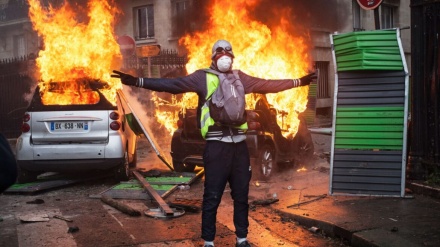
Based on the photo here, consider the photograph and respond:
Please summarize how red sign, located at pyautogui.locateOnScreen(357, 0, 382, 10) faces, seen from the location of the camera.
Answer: facing the viewer

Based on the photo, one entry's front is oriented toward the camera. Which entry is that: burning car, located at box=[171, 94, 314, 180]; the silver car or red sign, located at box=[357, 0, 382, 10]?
the red sign

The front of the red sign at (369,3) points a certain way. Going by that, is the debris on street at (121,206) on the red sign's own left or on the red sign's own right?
on the red sign's own right

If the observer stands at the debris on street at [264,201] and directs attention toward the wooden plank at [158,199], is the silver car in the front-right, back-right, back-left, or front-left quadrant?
front-right

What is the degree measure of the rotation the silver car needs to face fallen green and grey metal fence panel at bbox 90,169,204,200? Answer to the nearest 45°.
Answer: approximately 90° to its right

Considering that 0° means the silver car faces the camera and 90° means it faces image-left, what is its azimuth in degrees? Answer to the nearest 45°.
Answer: approximately 180°

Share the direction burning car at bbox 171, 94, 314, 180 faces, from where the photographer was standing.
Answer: facing away from the viewer and to the right of the viewer

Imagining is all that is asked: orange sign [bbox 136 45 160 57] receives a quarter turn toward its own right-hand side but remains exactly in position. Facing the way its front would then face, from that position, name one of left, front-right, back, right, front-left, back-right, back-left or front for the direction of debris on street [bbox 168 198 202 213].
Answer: left

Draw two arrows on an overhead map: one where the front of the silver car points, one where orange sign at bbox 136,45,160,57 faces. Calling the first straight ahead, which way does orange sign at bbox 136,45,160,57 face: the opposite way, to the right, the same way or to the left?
the opposite way

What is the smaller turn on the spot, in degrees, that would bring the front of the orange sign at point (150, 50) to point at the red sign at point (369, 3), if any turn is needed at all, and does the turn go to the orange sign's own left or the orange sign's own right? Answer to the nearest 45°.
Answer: approximately 45° to the orange sign's own left
